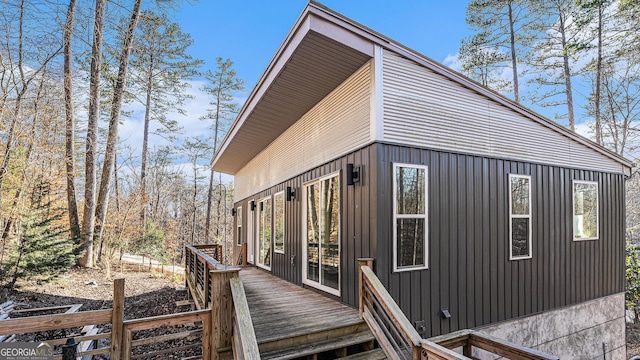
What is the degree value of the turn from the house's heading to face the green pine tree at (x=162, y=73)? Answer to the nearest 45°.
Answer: approximately 90° to its right

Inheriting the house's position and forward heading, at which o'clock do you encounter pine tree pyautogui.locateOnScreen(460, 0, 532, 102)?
The pine tree is roughly at 5 o'clock from the house.

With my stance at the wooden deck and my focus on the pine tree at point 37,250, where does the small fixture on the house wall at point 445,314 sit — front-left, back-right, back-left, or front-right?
back-right

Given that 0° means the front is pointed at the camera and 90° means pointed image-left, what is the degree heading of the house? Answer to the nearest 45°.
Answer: approximately 45°
